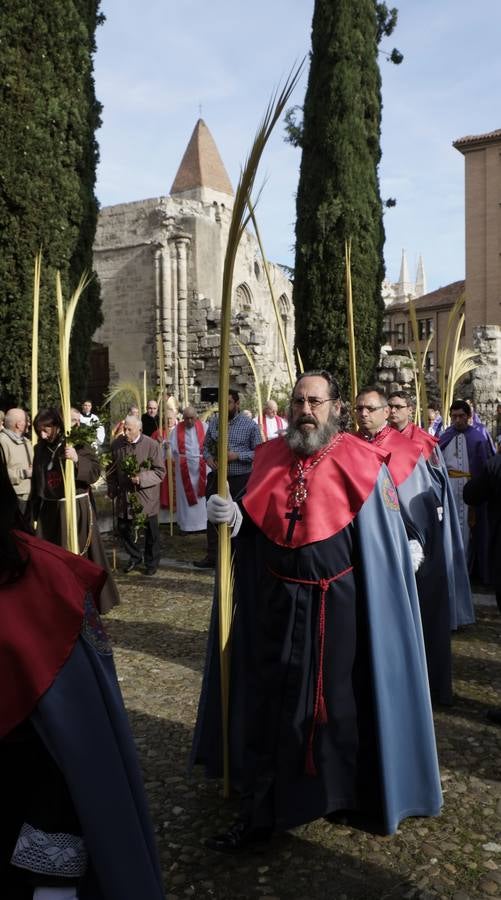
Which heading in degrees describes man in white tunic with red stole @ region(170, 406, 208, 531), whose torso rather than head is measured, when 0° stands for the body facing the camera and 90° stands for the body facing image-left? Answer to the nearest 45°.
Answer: approximately 0°

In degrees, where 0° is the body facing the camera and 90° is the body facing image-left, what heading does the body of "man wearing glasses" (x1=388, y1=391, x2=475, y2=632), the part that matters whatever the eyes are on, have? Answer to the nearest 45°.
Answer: approximately 45°

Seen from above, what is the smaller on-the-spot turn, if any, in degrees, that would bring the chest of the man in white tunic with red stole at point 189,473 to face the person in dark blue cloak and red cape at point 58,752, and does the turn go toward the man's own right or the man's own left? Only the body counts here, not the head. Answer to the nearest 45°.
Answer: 0° — they already face them

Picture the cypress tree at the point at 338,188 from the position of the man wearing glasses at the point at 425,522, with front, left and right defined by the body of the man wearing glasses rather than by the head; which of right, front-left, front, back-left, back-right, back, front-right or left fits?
back-right

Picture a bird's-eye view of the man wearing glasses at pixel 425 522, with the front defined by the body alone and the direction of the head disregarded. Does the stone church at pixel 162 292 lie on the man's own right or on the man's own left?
on the man's own right

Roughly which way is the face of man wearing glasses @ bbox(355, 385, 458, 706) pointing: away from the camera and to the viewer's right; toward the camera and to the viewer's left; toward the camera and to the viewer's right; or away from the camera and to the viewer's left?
toward the camera and to the viewer's left

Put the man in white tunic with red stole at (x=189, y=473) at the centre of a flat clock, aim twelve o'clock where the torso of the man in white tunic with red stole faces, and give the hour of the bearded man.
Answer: The bearded man is roughly at 12 o'clock from the man in white tunic with red stole.

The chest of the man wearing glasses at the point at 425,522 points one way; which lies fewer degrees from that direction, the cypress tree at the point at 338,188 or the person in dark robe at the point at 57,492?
the person in dark robe

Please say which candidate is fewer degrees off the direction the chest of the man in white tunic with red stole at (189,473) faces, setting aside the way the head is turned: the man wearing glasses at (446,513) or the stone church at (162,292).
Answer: the man wearing glasses
